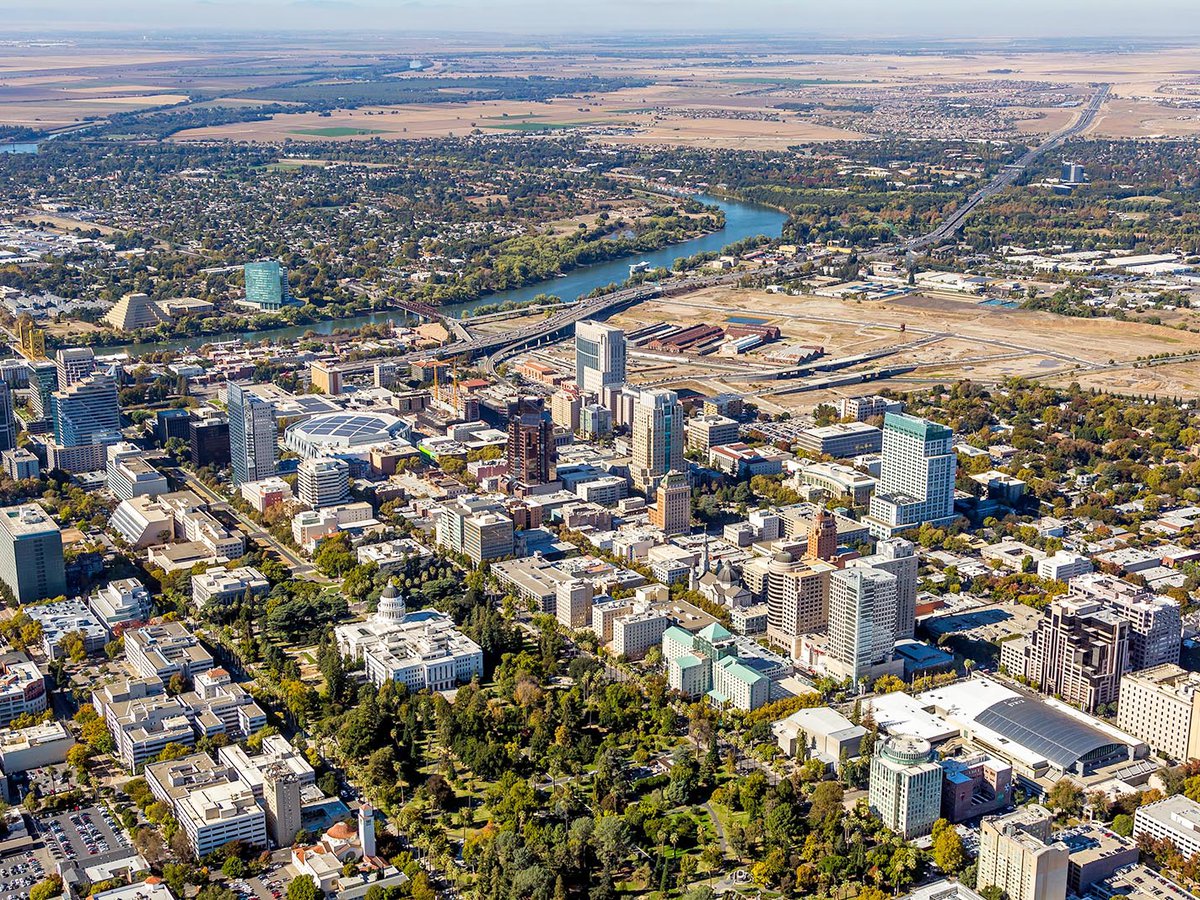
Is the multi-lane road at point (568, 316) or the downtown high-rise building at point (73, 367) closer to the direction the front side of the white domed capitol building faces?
the downtown high-rise building

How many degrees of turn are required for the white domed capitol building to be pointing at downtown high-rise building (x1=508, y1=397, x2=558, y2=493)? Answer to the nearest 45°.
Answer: approximately 45° to its right

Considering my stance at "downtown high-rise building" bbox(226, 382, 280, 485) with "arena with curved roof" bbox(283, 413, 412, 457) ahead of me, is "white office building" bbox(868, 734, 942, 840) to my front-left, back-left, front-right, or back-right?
back-right

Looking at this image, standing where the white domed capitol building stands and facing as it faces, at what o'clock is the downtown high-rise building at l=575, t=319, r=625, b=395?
The downtown high-rise building is roughly at 2 o'clock from the white domed capitol building.

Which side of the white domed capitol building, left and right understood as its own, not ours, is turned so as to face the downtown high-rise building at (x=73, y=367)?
front

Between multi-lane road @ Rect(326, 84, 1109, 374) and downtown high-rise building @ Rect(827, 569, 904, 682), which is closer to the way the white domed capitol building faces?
the multi-lane road

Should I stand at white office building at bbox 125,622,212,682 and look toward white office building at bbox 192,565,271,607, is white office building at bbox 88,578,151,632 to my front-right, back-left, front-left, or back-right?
front-left

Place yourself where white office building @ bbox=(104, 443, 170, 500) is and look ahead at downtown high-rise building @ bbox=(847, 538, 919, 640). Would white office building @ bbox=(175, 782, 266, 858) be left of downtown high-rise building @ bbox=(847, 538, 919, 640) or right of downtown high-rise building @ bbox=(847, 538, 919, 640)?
right

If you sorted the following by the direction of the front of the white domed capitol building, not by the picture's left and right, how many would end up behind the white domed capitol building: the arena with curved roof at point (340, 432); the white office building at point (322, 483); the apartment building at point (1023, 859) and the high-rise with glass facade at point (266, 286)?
1

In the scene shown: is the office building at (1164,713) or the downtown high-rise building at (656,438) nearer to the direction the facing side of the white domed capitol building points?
the downtown high-rise building

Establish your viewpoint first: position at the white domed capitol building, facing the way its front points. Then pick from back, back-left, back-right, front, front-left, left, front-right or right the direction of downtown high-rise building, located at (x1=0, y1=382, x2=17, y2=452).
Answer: front

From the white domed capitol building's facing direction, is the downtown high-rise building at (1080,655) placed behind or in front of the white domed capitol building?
behind

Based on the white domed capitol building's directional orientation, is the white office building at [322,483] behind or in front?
in front

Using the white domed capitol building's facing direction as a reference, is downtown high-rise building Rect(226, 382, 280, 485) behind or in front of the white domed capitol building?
in front

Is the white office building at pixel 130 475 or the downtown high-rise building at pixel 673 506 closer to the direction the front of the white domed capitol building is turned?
the white office building

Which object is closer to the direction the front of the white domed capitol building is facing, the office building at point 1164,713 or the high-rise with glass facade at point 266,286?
the high-rise with glass facade

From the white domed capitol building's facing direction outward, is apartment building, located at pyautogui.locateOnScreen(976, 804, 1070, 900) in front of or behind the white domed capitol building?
behind

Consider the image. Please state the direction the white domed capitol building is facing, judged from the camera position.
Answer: facing away from the viewer and to the left of the viewer
